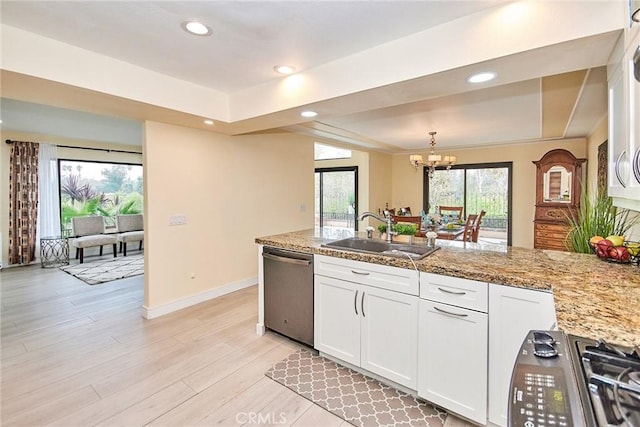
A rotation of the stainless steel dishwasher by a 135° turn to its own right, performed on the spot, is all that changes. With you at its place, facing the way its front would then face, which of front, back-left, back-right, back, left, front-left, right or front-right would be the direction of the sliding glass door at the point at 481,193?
front-right

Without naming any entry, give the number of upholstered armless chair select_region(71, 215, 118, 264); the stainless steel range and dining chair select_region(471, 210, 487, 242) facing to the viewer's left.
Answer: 2

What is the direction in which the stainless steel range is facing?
to the viewer's left

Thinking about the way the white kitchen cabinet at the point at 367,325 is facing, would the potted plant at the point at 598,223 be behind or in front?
behind

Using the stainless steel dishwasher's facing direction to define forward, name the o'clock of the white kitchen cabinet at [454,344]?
The white kitchen cabinet is roughly at 9 o'clock from the stainless steel dishwasher.

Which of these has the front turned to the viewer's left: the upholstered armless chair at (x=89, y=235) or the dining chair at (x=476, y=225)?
the dining chair

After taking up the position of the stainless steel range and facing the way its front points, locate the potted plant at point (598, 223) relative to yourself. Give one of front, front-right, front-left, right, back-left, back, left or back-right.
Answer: right

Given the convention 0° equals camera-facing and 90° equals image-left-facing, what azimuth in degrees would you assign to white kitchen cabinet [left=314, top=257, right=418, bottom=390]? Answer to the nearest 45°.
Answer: approximately 45°

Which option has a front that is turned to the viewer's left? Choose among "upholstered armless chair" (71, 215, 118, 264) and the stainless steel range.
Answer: the stainless steel range

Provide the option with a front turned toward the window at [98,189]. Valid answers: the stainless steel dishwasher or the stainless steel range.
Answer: the stainless steel range

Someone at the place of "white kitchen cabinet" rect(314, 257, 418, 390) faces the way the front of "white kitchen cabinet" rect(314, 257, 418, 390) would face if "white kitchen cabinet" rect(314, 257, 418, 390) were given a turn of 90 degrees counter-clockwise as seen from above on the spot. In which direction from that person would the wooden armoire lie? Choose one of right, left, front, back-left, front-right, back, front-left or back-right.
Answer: left

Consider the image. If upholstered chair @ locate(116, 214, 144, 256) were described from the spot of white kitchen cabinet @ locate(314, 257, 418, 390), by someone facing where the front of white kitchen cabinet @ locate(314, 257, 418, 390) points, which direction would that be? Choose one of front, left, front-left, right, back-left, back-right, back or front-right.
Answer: right

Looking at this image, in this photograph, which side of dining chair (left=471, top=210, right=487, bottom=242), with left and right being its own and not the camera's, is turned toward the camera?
left
